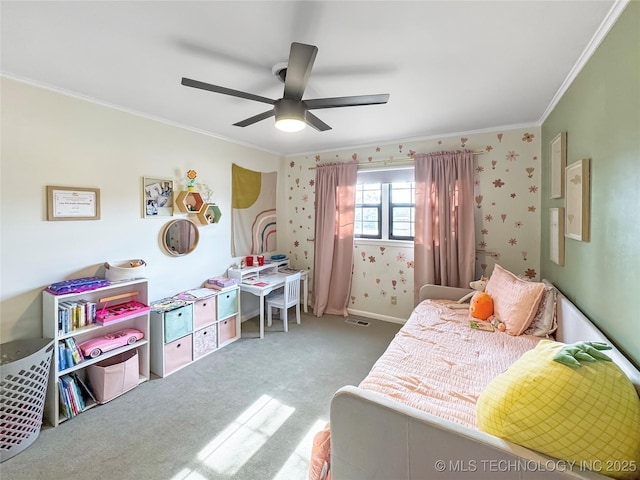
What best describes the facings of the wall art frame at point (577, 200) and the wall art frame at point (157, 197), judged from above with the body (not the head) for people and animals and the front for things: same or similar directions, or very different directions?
very different directions

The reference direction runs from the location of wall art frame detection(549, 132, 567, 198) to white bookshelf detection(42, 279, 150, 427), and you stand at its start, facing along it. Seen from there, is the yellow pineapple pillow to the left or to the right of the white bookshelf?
left

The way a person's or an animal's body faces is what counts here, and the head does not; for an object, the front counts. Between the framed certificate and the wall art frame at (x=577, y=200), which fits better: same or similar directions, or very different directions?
very different directions

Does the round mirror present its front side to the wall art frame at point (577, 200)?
yes

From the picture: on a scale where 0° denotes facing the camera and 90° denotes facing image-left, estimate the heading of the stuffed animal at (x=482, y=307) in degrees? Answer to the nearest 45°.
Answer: approximately 45°

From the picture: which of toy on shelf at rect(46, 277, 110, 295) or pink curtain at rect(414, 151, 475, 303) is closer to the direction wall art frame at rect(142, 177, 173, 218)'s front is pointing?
the pink curtain

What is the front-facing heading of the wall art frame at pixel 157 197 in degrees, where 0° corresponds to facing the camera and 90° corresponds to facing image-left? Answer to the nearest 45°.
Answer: approximately 315°

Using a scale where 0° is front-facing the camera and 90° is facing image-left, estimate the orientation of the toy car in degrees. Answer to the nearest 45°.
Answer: approximately 45°

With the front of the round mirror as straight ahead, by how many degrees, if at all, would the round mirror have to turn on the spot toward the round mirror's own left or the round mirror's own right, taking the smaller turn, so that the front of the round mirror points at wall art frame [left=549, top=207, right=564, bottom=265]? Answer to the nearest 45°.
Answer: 0° — it already faces it

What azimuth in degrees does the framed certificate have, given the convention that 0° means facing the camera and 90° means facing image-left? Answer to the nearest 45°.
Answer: approximately 315°
